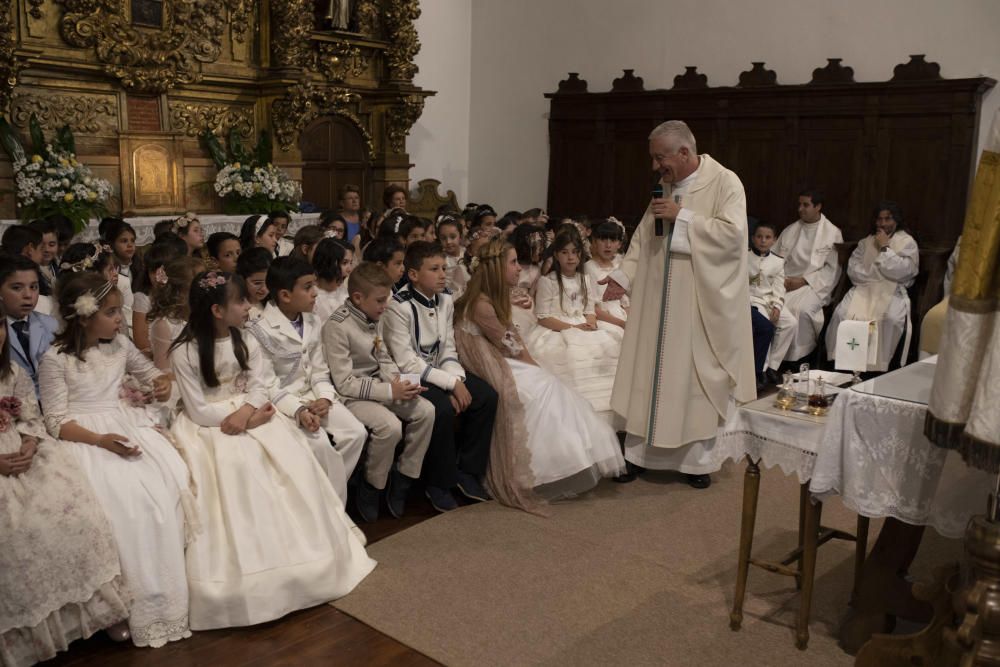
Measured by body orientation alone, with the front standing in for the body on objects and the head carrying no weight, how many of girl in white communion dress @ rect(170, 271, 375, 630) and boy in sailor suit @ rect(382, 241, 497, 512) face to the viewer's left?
0

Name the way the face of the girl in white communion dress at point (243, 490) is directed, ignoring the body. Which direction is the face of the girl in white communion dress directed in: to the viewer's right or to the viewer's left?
to the viewer's right

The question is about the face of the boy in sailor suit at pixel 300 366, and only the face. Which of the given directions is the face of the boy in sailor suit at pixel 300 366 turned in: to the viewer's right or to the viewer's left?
to the viewer's right

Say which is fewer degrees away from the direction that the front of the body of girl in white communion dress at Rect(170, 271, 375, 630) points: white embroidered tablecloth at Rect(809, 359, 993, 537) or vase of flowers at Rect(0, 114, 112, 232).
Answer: the white embroidered tablecloth

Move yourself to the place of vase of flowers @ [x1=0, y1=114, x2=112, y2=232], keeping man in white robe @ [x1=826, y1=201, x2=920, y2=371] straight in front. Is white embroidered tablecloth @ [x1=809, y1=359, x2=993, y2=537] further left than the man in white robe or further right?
right

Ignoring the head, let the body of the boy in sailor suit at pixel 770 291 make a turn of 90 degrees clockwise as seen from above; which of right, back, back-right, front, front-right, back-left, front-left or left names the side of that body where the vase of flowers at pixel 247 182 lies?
front

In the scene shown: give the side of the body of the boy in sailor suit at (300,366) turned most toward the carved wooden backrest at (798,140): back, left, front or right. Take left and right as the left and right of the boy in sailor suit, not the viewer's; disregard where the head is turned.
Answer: left

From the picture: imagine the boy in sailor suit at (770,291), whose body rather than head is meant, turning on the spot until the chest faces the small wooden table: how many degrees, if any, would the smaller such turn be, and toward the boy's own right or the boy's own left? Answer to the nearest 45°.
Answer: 0° — they already face it

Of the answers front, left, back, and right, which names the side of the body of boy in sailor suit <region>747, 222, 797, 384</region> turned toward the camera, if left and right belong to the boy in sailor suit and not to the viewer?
front

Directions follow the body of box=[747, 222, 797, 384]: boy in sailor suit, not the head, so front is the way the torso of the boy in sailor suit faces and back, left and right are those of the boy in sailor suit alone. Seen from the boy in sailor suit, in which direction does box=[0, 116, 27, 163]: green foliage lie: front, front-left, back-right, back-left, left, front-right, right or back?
right

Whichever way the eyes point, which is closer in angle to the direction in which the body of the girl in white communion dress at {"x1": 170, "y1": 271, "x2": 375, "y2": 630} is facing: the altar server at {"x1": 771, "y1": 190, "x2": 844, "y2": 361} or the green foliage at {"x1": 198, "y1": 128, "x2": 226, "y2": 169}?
the altar server
